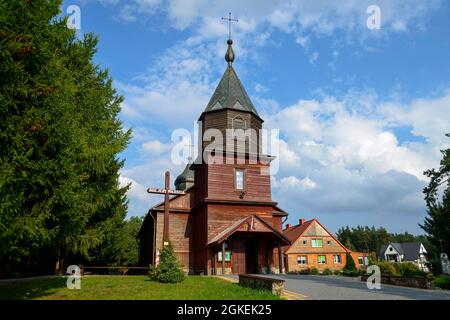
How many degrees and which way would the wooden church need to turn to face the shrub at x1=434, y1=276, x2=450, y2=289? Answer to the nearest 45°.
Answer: approximately 45° to its left

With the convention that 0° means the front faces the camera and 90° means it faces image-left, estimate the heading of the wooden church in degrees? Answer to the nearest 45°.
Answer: approximately 0°

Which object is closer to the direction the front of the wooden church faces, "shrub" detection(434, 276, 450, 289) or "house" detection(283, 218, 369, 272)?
the shrub

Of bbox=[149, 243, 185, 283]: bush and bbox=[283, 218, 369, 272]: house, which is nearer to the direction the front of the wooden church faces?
the bush

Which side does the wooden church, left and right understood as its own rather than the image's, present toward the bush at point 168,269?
front

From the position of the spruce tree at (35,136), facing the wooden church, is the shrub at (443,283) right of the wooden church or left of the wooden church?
right

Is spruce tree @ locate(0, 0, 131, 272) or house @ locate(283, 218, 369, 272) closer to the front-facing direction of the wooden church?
the spruce tree

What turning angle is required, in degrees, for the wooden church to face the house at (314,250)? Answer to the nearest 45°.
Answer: approximately 135° to its left
